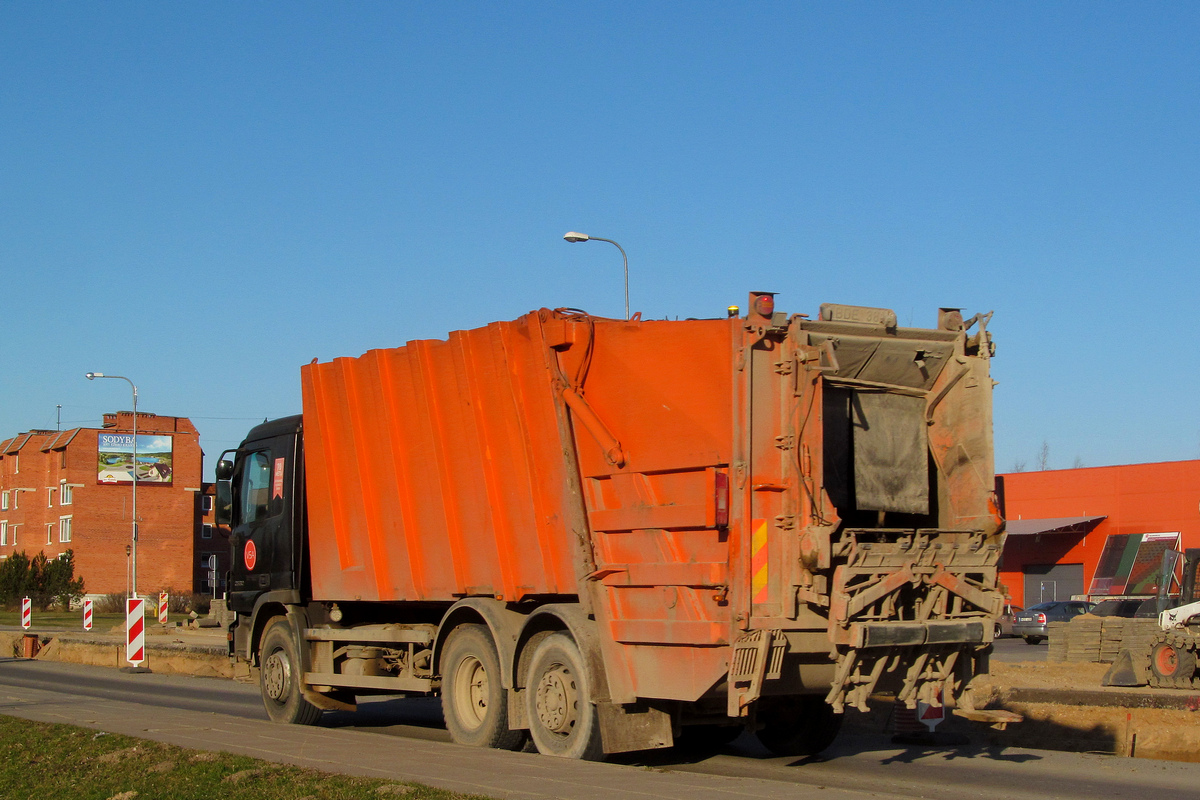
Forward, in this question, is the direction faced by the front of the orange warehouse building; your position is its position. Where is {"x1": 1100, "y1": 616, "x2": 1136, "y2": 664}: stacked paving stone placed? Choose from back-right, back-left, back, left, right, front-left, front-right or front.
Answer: front

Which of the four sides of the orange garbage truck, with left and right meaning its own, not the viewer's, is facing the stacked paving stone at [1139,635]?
right

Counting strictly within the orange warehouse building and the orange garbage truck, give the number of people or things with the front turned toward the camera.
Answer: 1

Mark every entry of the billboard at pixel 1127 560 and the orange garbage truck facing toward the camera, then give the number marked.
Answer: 1

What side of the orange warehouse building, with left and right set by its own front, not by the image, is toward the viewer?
front

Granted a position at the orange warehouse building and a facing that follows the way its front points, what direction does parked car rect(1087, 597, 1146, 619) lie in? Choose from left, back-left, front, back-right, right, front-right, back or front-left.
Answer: front

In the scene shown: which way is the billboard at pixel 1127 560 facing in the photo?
toward the camera

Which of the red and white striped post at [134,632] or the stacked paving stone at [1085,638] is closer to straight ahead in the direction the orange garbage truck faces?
the red and white striped post

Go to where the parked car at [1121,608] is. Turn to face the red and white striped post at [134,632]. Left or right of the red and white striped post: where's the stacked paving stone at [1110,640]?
left

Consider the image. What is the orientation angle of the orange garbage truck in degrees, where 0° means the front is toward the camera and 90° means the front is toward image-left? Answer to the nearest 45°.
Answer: approximately 135°

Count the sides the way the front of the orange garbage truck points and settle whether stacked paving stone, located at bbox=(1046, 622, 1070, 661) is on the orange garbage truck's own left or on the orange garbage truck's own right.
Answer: on the orange garbage truck's own right

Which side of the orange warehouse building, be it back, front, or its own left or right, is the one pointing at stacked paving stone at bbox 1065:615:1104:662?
front

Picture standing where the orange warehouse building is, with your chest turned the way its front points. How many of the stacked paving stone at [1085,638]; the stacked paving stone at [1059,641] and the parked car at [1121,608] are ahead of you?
3
